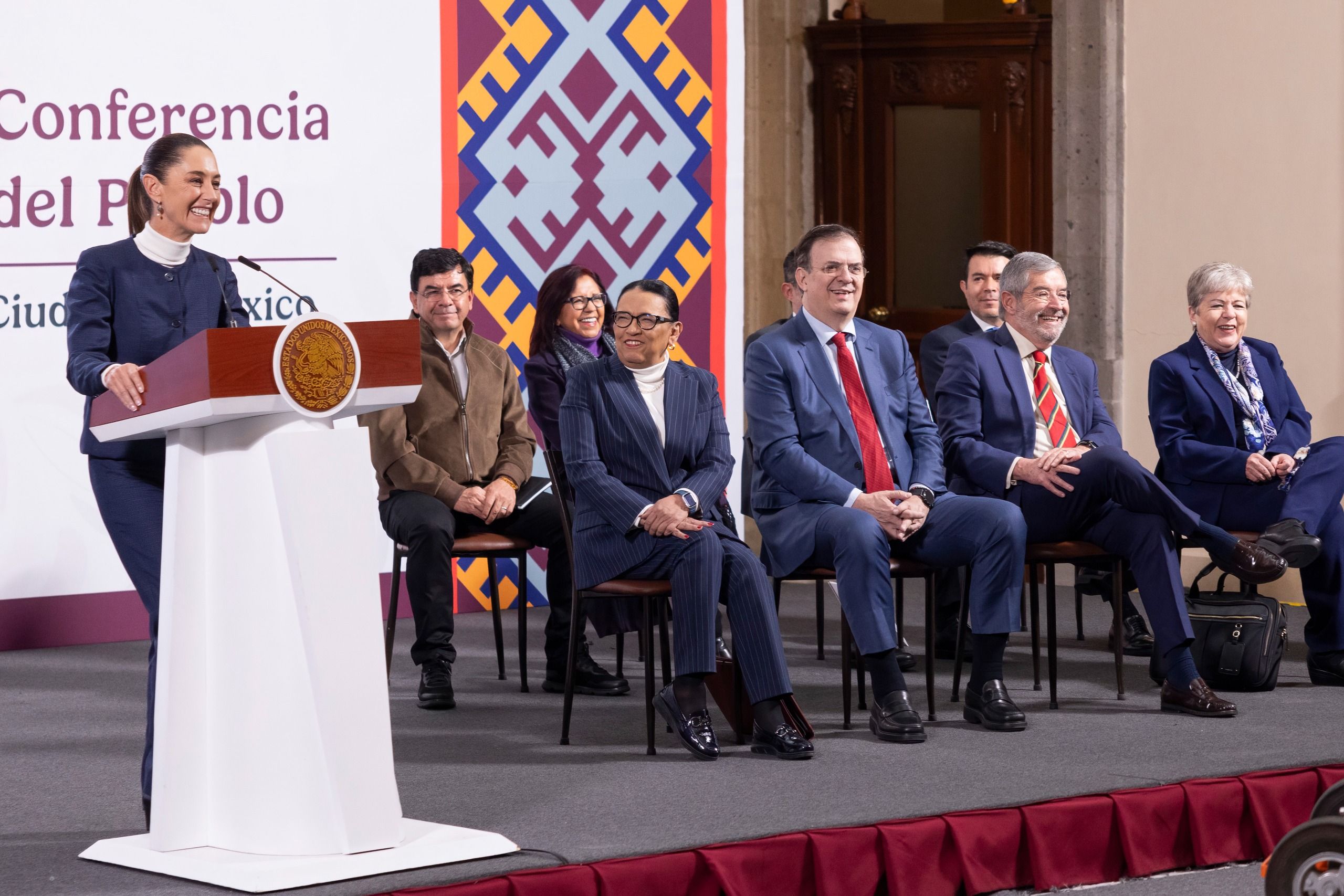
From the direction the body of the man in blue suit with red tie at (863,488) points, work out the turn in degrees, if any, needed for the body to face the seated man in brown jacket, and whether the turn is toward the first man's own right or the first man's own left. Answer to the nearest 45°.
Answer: approximately 135° to the first man's own right

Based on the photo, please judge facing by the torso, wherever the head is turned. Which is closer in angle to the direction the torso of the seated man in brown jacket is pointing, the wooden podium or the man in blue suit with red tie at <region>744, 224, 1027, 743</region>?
the wooden podium

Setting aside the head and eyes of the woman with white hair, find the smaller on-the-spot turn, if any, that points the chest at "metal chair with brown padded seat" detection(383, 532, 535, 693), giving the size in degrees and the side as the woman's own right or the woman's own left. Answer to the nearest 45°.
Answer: approximately 90° to the woman's own right

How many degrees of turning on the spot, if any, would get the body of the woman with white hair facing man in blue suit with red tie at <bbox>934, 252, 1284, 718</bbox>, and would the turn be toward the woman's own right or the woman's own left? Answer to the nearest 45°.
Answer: approximately 90° to the woman's own right

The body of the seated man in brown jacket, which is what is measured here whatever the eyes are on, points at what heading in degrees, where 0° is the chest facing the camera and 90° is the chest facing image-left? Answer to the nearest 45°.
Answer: approximately 0°

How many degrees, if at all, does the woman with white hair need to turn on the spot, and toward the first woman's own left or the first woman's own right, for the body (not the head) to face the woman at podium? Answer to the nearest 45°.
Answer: approximately 90° to the first woman's own right

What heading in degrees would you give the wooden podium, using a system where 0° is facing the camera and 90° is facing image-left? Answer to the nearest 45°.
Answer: approximately 315°

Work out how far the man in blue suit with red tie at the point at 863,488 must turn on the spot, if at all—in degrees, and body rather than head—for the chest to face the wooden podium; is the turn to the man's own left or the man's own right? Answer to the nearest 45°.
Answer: approximately 90° to the man's own right
